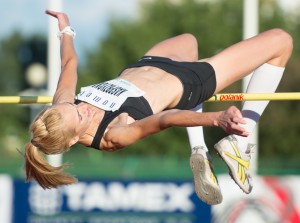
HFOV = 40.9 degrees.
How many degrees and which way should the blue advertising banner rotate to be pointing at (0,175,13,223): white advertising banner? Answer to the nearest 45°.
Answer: approximately 90° to its right

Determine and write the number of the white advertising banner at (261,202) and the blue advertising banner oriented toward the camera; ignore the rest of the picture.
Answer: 2

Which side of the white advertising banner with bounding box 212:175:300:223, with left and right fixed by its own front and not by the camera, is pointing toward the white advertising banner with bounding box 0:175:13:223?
right

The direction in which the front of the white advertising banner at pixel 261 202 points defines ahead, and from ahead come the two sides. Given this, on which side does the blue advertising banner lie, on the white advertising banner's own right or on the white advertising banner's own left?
on the white advertising banner's own right

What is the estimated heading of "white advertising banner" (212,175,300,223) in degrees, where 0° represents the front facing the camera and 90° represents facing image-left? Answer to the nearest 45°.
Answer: approximately 0°

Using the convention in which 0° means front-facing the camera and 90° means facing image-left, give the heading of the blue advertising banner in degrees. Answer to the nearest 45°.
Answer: approximately 0°

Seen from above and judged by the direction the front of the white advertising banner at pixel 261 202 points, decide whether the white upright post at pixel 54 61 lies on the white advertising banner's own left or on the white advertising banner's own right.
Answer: on the white advertising banner's own right

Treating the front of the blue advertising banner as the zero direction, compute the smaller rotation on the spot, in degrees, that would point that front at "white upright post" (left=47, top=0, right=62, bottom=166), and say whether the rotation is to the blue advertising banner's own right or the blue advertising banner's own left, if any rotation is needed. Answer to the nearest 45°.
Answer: approximately 180°
